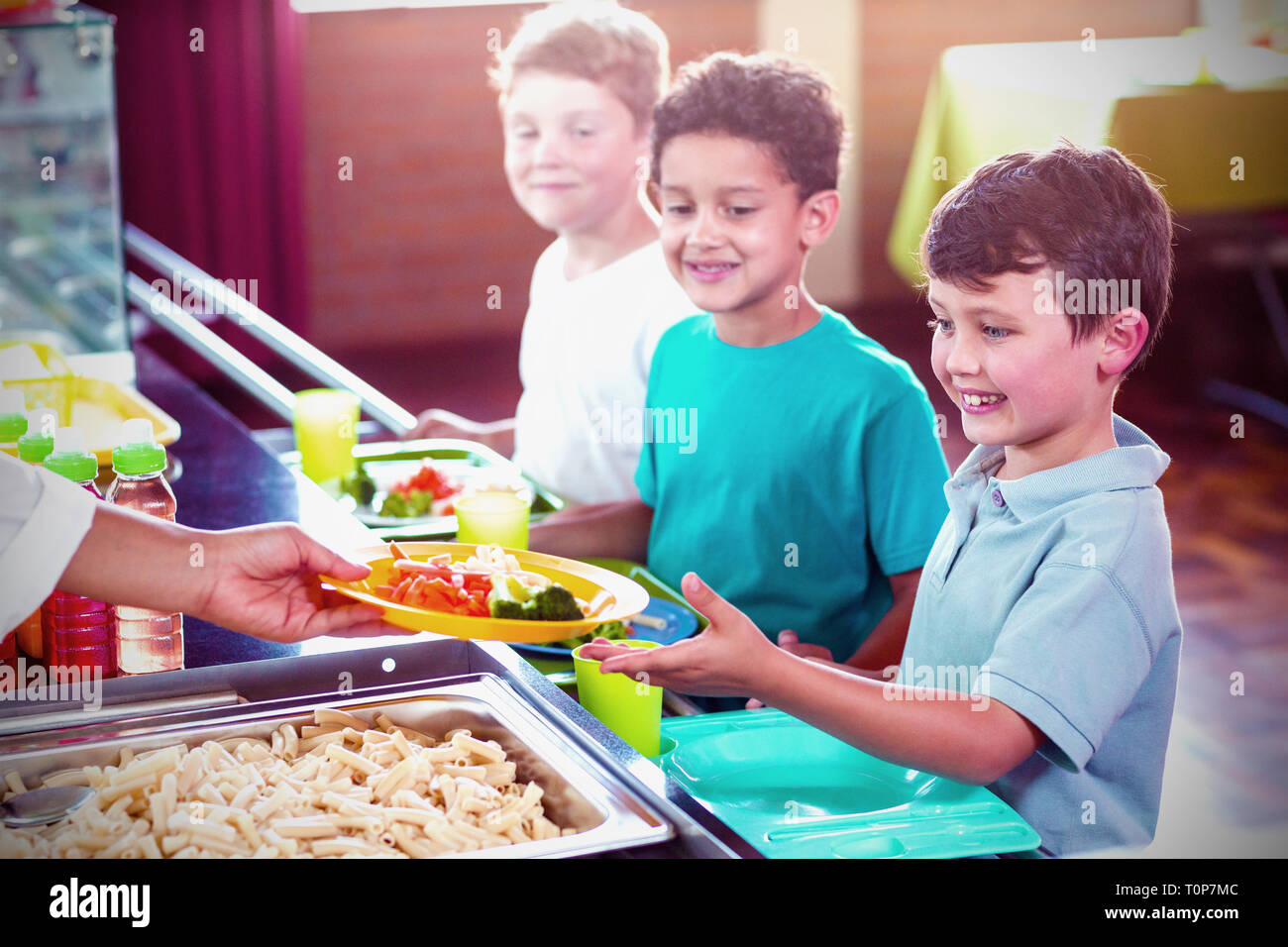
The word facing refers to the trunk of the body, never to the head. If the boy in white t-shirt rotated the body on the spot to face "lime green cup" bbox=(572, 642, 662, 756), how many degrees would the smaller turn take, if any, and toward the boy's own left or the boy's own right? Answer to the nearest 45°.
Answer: approximately 45° to the boy's own left

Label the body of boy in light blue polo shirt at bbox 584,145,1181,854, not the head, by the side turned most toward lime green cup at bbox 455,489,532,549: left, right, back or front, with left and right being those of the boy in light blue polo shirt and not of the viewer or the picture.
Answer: front

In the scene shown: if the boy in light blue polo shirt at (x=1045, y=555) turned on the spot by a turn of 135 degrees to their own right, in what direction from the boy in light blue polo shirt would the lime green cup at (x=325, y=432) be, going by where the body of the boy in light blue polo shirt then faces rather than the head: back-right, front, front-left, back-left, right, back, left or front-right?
front-left

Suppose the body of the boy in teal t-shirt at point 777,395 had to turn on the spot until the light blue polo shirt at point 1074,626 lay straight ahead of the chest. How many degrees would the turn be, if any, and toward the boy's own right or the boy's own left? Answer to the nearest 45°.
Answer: approximately 45° to the boy's own left

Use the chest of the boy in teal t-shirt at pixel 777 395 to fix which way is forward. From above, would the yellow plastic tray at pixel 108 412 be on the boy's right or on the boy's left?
on the boy's right

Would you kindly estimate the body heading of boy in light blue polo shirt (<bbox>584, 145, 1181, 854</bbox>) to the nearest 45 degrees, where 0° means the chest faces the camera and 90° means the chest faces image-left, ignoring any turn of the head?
approximately 45°

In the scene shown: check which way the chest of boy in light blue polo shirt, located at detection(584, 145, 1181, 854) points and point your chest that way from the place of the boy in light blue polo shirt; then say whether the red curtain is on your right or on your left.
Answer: on your right

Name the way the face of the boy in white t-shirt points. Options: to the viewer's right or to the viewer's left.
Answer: to the viewer's left

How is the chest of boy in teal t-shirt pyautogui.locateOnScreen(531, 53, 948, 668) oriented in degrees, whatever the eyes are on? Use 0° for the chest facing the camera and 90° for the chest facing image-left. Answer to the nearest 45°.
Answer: approximately 45°
